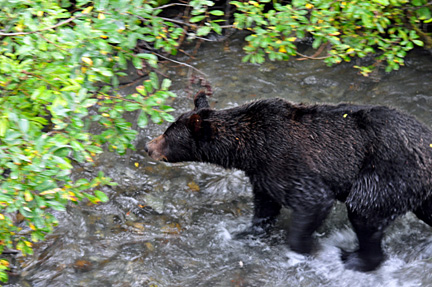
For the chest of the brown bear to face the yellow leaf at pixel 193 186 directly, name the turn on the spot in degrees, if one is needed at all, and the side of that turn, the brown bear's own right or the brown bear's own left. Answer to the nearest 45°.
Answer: approximately 45° to the brown bear's own right

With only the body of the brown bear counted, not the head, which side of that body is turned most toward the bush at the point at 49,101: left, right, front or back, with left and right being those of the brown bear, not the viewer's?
front

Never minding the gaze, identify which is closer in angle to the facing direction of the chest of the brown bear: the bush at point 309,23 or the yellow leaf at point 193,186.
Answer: the yellow leaf

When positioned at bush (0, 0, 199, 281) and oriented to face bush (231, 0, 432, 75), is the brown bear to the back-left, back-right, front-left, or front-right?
front-right

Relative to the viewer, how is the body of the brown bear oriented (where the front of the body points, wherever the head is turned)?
to the viewer's left

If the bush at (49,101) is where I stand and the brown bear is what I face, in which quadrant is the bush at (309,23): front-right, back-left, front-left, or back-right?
front-left

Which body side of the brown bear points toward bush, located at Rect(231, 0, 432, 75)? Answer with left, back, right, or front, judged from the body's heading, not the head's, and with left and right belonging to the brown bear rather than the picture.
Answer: right
